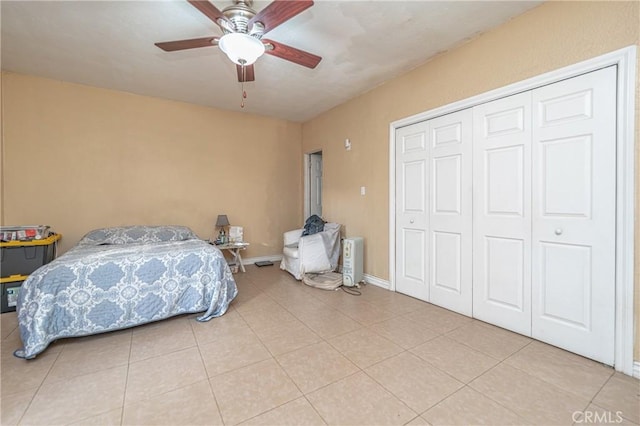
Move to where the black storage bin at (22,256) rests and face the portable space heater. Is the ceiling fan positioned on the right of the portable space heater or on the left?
right

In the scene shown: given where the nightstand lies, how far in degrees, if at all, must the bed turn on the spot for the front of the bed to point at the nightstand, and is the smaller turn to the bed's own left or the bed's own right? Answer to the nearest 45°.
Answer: approximately 135° to the bed's own left

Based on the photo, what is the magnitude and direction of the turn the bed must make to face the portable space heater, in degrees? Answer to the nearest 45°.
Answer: approximately 90° to its left

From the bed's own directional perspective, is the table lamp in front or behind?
behind

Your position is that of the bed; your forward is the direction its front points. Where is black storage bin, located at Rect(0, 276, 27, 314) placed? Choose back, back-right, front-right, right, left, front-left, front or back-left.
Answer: back-right

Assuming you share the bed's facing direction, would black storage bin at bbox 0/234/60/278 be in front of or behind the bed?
behind

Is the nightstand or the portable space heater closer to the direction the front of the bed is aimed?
the portable space heater

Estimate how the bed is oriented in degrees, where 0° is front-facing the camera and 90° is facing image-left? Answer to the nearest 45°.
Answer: approximately 0°
